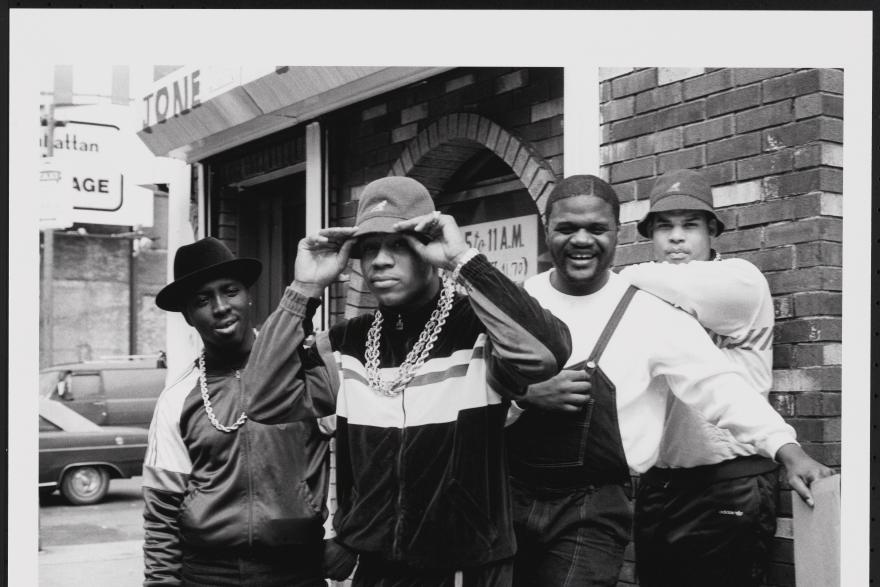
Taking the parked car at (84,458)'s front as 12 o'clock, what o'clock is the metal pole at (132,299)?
The metal pole is roughly at 3 o'clock from the parked car.

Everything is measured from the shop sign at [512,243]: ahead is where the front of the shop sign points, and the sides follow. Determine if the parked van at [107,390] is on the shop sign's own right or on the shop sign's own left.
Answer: on the shop sign's own right

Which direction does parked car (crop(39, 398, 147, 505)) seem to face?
to the viewer's left

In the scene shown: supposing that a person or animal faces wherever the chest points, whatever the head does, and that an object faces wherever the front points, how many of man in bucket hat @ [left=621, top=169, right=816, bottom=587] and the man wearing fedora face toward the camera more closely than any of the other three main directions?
2

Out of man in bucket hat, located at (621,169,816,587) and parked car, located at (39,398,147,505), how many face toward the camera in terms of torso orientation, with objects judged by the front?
1

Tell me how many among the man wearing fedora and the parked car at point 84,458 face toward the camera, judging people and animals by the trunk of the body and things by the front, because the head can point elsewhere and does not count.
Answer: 1

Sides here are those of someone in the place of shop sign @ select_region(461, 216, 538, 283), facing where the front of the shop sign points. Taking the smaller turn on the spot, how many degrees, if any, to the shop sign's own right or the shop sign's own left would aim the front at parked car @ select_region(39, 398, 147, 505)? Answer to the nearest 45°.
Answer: approximately 90° to the shop sign's own right

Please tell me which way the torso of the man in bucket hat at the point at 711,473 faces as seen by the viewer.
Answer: toward the camera

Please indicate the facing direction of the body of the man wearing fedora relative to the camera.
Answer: toward the camera

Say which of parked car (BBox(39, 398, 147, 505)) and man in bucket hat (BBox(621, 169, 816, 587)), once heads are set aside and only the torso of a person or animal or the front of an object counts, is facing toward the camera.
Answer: the man in bucket hat

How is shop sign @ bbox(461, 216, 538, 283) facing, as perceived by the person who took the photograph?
facing the viewer and to the left of the viewer

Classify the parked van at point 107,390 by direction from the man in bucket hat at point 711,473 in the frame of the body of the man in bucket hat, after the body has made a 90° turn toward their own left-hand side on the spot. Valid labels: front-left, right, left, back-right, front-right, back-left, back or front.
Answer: back-left

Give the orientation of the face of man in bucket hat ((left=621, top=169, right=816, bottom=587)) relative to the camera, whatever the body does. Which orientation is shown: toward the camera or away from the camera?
toward the camera

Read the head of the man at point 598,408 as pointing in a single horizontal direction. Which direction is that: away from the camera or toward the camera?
toward the camera
